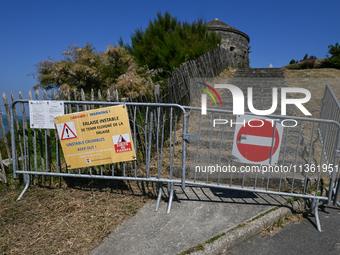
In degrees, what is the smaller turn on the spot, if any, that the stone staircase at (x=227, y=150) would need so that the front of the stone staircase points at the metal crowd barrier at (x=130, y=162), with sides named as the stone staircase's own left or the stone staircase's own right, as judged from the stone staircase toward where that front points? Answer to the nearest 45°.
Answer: approximately 45° to the stone staircase's own right

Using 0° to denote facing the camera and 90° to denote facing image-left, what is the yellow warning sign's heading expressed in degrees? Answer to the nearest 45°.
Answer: approximately 0°

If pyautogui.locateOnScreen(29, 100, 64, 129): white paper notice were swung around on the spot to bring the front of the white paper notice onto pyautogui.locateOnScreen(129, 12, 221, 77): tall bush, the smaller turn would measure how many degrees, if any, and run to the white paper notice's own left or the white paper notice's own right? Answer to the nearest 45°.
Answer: approximately 135° to the white paper notice's own left

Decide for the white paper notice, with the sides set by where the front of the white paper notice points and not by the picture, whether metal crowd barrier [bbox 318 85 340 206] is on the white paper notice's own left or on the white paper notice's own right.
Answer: on the white paper notice's own left

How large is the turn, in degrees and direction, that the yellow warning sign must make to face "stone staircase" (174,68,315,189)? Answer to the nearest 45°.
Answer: approximately 90° to its left

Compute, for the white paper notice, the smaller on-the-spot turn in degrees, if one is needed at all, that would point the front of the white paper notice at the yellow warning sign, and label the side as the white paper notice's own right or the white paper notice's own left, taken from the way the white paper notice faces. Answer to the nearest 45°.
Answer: approximately 45° to the white paper notice's own left

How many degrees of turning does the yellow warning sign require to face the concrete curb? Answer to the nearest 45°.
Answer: approximately 45° to its left

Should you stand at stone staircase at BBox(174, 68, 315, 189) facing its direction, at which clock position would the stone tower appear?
The stone tower is roughly at 6 o'clock from the stone staircase.

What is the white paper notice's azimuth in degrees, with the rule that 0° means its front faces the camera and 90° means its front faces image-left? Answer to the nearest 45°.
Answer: approximately 0°

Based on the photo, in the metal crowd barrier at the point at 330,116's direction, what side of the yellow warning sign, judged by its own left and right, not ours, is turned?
left

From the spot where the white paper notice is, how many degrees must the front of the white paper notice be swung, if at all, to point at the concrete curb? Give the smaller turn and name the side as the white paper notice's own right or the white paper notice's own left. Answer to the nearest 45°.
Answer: approximately 45° to the white paper notice's own left
